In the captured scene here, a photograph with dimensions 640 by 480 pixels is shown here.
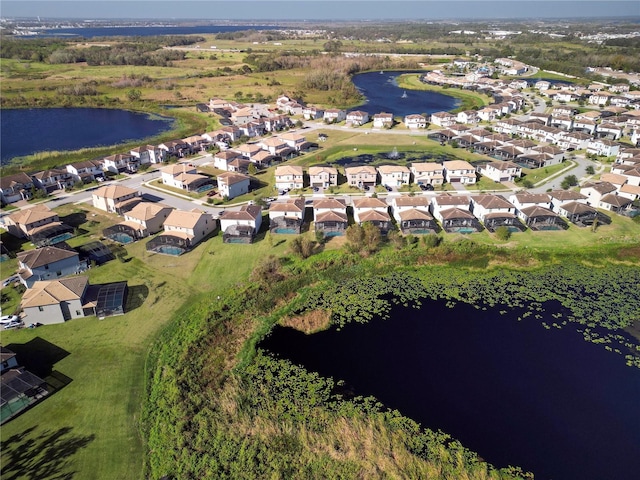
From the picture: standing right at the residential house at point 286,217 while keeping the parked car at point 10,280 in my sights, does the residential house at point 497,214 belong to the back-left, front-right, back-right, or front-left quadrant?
back-left

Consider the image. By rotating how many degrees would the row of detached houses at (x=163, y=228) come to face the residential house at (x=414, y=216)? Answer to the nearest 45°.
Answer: approximately 45° to its right

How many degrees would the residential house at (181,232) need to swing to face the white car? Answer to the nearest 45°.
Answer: approximately 180°

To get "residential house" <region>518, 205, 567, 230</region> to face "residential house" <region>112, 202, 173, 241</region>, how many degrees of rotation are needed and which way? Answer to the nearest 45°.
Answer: approximately 135° to its left

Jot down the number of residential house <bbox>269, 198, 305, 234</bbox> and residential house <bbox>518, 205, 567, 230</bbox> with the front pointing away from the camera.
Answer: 2

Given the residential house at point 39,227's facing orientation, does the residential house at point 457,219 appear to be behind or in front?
behind

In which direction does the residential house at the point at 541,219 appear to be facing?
away from the camera

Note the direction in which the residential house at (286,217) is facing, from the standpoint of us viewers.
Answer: facing away from the viewer

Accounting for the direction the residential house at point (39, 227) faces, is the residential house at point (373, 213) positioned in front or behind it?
behind

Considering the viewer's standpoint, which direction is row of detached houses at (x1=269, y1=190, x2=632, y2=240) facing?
facing away from the viewer
